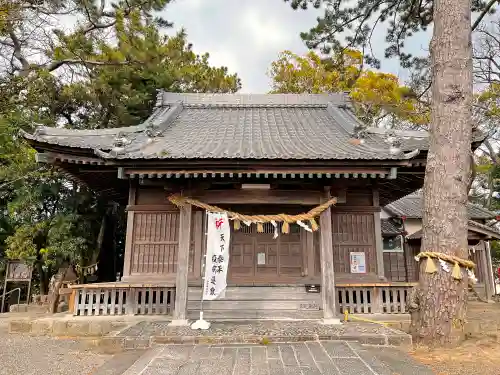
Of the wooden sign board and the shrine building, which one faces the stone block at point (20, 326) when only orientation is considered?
the wooden sign board

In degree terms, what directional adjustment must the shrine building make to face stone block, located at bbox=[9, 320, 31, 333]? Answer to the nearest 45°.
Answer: approximately 90° to its right

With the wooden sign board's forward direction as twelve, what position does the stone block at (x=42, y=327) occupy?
The stone block is roughly at 12 o'clock from the wooden sign board.

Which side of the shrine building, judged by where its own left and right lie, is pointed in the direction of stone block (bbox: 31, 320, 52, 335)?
right

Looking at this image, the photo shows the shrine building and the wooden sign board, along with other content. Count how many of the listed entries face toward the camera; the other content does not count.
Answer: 2

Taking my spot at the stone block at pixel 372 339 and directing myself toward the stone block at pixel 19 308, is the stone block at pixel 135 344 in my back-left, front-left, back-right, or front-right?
front-left

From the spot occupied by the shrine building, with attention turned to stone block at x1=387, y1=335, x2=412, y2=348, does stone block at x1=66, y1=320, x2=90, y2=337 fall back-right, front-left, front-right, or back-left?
front-right

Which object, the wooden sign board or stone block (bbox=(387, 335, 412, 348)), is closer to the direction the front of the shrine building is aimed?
the stone block

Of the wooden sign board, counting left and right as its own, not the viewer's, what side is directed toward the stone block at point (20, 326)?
front

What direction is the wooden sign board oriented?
toward the camera

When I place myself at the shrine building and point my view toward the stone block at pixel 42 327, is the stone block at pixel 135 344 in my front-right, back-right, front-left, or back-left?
front-left

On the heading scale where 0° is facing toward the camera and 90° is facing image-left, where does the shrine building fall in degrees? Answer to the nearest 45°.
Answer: approximately 0°

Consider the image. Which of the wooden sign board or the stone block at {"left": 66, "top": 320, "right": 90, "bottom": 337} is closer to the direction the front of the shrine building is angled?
the stone block

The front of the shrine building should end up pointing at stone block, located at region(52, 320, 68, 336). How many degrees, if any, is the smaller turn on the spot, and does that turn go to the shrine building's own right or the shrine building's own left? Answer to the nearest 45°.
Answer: approximately 90° to the shrine building's own right
